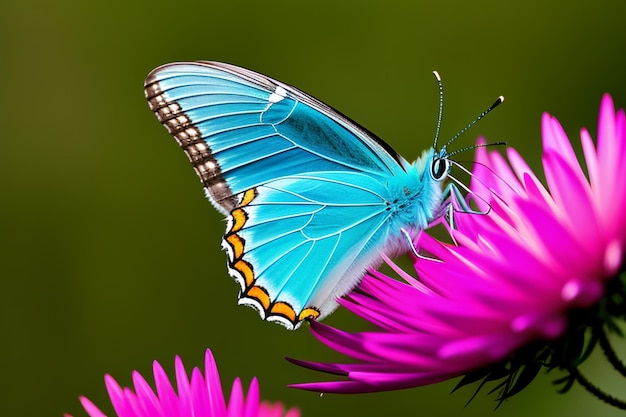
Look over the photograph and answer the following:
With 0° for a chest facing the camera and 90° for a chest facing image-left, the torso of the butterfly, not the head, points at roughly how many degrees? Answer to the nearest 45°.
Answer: approximately 270°
